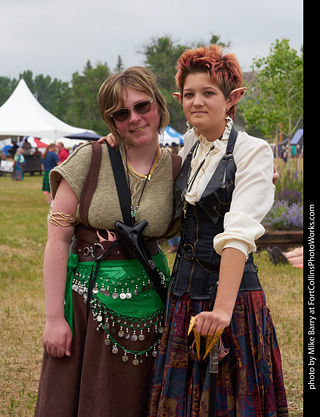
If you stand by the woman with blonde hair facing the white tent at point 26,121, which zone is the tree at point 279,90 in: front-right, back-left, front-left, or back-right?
front-right

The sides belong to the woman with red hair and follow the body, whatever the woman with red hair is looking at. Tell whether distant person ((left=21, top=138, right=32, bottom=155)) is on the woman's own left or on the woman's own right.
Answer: on the woman's own right

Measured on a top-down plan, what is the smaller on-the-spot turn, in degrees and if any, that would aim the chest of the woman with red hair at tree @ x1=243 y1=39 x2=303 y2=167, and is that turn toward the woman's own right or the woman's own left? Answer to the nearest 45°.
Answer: approximately 135° to the woman's own right

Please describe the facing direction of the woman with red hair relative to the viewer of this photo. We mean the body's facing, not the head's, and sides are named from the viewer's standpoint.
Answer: facing the viewer and to the left of the viewer
